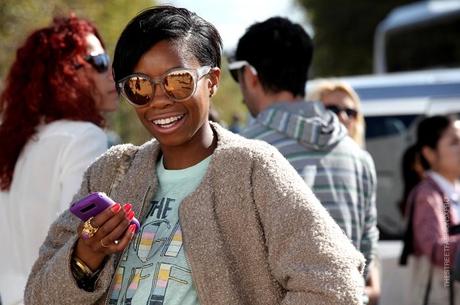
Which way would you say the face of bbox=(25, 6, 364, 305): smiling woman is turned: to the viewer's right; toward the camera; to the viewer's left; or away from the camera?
toward the camera

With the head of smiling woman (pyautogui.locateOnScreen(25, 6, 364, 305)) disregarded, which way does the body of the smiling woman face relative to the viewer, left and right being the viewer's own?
facing the viewer and to the left of the viewer

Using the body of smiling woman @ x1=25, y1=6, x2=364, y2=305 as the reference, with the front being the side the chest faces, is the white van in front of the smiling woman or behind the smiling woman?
behind

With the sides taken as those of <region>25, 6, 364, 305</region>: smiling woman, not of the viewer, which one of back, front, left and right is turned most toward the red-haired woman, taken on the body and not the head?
right
